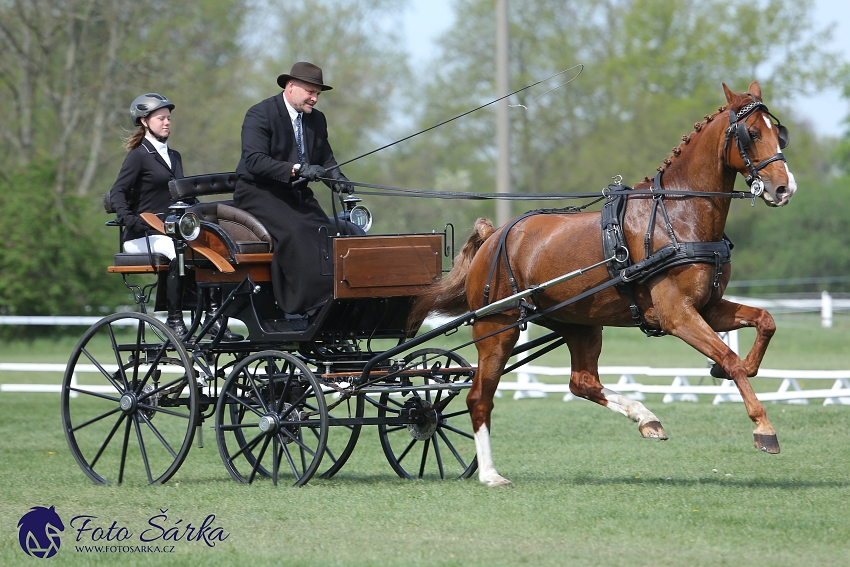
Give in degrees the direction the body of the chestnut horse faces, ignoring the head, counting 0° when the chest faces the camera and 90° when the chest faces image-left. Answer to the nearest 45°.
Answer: approximately 270°

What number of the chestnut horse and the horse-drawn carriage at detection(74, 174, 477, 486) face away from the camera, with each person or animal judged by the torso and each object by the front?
0

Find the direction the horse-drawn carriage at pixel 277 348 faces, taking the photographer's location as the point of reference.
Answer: facing the viewer and to the right of the viewer

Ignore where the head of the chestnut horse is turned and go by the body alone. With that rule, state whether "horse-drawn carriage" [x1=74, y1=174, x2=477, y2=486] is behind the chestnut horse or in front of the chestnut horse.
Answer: behind

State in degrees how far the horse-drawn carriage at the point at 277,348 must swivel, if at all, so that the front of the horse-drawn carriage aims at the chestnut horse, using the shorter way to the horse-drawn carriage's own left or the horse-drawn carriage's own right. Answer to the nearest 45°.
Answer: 0° — it already faces it
